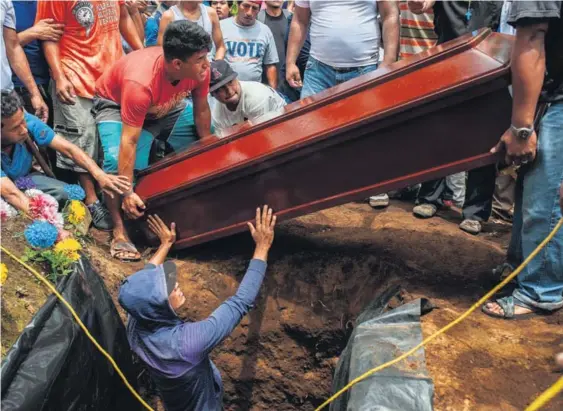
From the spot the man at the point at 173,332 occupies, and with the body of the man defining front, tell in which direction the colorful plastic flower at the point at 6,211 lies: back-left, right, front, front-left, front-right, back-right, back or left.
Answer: left

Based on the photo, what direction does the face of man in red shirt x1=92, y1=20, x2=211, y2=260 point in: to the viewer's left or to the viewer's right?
to the viewer's right

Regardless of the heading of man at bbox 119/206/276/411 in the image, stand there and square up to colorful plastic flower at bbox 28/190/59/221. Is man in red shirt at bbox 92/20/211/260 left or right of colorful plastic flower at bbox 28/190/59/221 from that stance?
right

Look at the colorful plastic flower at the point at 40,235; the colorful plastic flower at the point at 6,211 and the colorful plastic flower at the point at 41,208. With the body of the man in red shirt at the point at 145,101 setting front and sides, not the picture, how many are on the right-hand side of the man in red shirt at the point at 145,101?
3

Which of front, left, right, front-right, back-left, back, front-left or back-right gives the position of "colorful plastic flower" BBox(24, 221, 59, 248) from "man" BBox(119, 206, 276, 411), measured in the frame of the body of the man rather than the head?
left

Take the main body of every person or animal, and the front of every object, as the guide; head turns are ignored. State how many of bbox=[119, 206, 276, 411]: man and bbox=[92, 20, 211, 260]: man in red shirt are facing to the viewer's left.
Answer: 0

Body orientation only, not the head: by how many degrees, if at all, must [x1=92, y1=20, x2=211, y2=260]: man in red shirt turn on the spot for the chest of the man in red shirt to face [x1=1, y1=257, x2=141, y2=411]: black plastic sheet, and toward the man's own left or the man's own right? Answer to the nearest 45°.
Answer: approximately 45° to the man's own right

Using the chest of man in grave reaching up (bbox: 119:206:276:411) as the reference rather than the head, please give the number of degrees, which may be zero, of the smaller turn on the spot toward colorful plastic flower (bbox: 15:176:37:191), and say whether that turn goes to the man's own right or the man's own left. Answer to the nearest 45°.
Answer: approximately 90° to the man's own left

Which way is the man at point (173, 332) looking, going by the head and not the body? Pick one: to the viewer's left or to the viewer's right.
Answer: to the viewer's right

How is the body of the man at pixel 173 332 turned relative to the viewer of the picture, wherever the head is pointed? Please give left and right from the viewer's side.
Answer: facing away from the viewer and to the right of the viewer

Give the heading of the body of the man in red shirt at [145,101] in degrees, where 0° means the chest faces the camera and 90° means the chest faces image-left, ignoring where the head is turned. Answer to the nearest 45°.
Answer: approximately 315°

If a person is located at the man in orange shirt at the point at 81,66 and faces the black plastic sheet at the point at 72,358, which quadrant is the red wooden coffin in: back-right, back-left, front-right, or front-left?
front-left

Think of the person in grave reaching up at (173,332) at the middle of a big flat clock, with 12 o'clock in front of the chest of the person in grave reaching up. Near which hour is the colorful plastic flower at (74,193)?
The colorful plastic flower is roughly at 10 o'clock from the person in grave reaching up.

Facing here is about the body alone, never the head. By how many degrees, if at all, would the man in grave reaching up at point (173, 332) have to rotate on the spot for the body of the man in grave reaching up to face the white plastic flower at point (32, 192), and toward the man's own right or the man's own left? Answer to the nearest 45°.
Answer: approximately 90° to the man's own left
